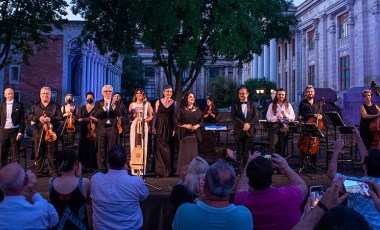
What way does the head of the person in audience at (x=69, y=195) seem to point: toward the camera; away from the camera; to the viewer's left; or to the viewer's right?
away from the camera

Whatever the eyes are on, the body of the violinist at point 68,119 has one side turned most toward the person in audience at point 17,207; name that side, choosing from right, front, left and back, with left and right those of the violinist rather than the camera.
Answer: front

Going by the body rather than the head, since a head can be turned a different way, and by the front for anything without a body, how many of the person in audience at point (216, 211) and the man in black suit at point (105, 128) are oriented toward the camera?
1

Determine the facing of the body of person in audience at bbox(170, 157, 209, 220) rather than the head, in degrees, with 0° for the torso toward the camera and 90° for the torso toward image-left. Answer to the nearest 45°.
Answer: approximately 180°

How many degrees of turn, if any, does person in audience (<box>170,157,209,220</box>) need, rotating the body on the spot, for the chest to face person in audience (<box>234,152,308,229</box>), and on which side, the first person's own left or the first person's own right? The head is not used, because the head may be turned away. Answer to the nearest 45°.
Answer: approximately 135° to the first person's own right

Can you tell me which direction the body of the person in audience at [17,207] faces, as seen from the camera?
away from the camera

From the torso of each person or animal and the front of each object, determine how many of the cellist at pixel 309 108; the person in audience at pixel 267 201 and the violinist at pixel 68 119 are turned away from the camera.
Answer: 1

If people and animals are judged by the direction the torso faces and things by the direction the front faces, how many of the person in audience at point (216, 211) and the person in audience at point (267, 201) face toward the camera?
0

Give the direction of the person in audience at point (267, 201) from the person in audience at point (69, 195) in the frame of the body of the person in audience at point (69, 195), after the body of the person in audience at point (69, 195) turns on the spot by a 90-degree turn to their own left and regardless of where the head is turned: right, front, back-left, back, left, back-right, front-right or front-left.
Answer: back-left

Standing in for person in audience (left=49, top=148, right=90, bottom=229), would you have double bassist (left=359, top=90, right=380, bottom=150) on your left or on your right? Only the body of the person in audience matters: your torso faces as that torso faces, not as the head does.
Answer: on your right

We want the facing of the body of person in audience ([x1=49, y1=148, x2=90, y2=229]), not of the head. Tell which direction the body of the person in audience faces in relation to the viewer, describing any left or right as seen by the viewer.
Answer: facing away from the viewer

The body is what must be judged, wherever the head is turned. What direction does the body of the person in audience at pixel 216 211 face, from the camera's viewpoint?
away from the camera

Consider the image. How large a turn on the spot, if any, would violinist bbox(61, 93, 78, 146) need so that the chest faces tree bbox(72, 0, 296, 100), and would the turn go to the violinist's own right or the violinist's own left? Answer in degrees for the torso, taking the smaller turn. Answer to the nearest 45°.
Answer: approximately 135° to the violinist's own left

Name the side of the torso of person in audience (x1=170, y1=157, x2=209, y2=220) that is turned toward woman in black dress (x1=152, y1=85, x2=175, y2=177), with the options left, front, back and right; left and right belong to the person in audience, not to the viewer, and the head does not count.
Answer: front

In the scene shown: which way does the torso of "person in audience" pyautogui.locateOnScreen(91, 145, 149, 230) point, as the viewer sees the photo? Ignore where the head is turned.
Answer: away from the camera

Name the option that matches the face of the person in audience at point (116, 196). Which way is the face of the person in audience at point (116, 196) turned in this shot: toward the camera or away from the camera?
away from the camera
